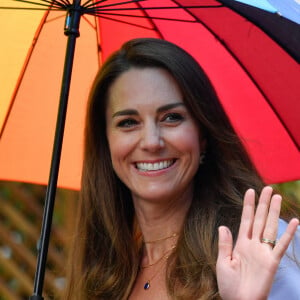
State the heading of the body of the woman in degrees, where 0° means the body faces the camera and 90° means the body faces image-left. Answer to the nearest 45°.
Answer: approximately 0°
